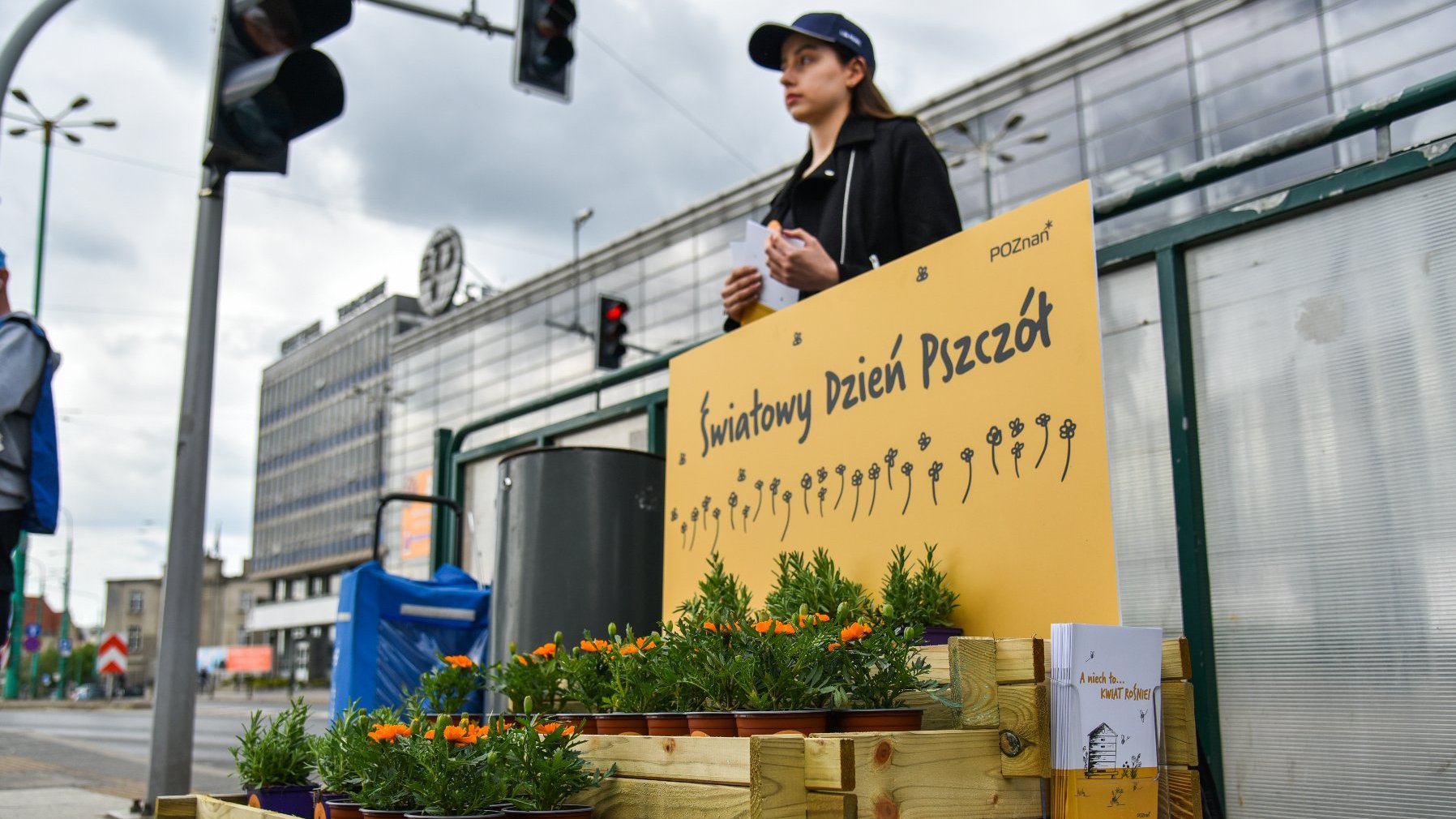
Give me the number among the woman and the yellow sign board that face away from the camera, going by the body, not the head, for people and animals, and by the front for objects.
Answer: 0

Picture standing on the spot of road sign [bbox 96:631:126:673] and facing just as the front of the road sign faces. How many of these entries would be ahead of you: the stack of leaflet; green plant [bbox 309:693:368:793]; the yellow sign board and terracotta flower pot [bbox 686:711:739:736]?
4

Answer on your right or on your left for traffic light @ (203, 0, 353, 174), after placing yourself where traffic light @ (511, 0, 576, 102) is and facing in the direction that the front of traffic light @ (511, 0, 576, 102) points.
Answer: on your right

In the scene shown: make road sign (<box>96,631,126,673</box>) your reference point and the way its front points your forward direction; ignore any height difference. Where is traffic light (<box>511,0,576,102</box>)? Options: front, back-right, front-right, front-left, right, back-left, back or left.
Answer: front

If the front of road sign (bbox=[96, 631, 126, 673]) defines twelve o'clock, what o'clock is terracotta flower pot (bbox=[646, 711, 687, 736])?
The terracotta flower pot is roughly at 12 o'clock from the road sign.

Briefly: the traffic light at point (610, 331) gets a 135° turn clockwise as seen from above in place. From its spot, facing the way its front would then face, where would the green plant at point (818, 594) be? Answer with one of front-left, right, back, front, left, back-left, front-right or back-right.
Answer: left

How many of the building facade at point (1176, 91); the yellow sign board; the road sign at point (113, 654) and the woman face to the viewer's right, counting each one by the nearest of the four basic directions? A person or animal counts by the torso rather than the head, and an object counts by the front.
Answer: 0

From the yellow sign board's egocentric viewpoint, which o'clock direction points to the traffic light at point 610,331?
The traffic light is roughly at 4 o'clock from the yellow sign board.

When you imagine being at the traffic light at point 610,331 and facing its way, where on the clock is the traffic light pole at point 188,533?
The traffic light pole is roughly at 2 o'clock from the traffic light.

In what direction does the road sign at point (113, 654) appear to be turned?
toward the camera

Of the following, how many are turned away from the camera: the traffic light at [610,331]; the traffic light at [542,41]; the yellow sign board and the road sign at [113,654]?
0

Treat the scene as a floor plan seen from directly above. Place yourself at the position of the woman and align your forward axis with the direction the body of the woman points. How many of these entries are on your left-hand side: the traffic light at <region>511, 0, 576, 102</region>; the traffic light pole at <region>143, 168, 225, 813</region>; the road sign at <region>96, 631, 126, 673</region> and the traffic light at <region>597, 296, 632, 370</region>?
0

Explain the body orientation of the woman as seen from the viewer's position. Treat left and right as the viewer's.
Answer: facing the viewer and to the left of the viewer

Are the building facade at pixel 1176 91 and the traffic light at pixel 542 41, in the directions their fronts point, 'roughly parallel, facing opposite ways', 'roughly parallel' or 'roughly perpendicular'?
roughly perpendicular

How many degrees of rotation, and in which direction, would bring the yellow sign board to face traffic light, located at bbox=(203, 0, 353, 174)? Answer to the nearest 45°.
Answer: approximately 90° to its right

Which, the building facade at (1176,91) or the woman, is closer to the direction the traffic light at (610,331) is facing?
the woman

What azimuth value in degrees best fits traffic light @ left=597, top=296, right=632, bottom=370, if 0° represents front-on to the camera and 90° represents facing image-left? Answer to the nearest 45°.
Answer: approximately 315°

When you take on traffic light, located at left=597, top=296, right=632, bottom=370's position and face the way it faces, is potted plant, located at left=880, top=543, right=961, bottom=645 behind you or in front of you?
in front
